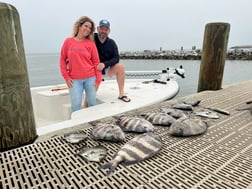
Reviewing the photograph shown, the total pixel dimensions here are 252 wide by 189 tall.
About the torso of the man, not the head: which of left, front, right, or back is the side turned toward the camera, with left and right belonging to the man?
front

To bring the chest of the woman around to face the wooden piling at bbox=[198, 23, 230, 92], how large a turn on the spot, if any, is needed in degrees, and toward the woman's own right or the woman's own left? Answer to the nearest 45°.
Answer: approximately 90° to the woman's own left

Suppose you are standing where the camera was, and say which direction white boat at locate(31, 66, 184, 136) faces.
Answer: facing away from the viewer and to the right of the viewer

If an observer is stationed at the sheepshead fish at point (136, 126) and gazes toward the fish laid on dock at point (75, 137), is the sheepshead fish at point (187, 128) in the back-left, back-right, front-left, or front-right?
back-left

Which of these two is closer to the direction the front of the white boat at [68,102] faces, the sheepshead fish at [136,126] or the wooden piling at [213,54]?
the wooden piling

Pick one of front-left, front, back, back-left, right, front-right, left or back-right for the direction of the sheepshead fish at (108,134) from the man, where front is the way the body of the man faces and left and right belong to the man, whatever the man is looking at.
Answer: front

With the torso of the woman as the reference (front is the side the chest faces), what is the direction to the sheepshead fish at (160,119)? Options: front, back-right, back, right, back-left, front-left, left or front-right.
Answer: front-left

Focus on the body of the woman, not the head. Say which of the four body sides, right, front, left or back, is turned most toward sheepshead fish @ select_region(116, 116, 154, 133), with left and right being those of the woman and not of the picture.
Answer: front

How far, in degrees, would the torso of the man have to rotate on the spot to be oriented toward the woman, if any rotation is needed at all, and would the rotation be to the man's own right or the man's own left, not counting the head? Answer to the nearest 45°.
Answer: approximately 45° to the man's own right

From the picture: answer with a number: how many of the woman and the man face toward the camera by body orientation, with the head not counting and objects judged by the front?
2

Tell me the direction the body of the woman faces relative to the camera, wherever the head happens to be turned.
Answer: toward the camera

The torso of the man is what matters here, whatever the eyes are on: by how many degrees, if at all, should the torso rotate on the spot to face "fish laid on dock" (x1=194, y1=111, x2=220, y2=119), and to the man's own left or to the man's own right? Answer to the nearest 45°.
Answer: approximately 45° to the man's own left

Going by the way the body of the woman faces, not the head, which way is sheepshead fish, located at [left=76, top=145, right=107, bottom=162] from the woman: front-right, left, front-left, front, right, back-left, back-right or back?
front
